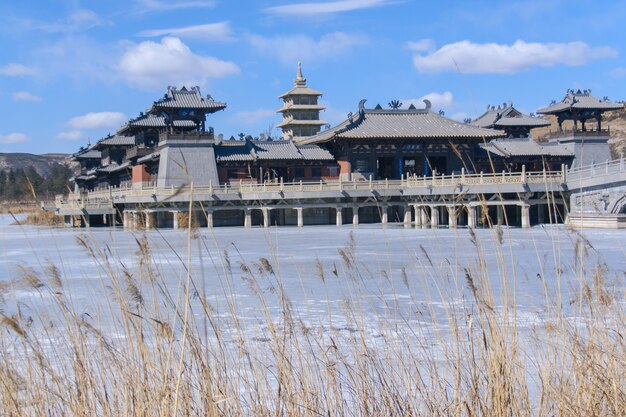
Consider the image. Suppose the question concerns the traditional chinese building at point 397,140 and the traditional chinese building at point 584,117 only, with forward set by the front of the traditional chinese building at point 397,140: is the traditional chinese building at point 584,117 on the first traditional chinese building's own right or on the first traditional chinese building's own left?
on the first traditional chinese building's own left

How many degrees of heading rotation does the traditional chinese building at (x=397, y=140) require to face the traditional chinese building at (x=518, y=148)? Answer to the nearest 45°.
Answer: approximately 135° to its left

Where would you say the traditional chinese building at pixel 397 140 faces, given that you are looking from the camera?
facing the viewer
